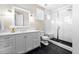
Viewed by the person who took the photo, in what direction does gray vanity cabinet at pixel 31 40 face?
facing the viewer and to the right of the viewer

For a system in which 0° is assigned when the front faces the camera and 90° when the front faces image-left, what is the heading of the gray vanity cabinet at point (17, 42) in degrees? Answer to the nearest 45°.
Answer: approximately 315°

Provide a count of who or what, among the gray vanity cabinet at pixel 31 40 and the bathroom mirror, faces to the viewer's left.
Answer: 0

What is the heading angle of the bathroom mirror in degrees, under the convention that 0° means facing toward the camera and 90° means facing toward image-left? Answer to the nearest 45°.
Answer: approximately 315°

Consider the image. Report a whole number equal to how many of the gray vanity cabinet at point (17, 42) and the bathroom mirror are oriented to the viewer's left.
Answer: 0
